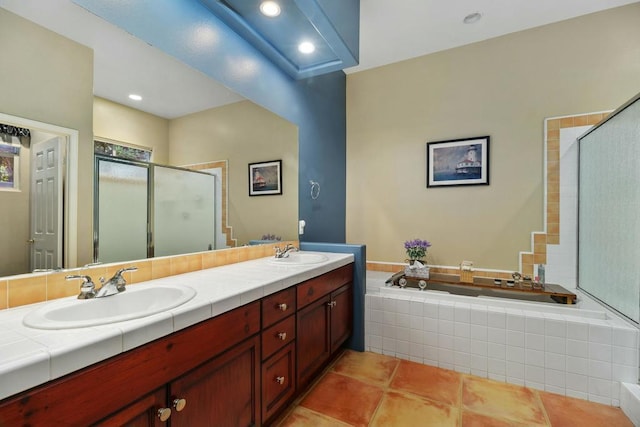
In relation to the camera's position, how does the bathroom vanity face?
facing the viewer and to the right of the viewer

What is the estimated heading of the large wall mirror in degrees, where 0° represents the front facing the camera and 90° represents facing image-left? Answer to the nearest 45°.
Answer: approximately 315°

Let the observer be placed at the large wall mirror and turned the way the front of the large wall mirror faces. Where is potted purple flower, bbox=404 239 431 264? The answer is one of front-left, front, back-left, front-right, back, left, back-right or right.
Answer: front-left

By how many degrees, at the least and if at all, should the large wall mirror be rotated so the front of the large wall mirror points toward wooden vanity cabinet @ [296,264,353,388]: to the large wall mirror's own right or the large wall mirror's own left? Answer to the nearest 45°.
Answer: approximately 45° to the large wall mirror's own left

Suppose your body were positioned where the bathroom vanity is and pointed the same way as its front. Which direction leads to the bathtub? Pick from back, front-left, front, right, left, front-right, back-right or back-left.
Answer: front-left

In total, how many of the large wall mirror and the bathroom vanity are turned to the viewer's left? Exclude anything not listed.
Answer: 0
